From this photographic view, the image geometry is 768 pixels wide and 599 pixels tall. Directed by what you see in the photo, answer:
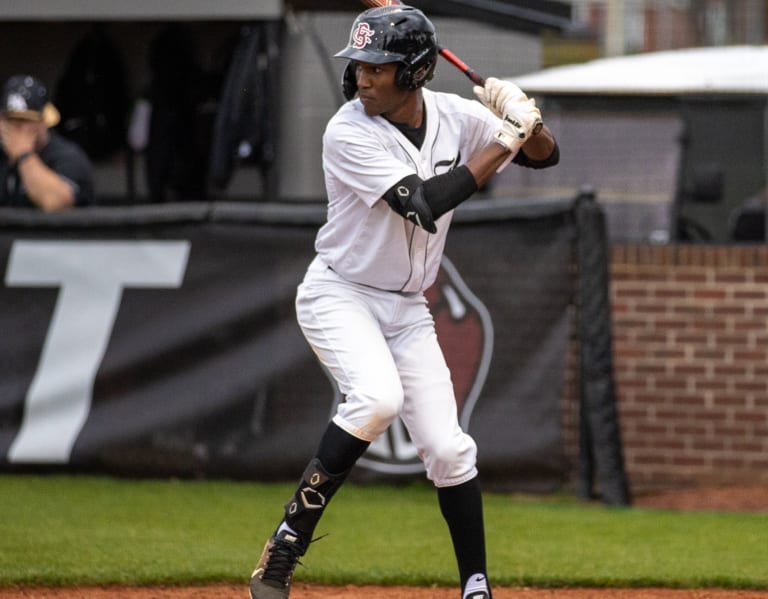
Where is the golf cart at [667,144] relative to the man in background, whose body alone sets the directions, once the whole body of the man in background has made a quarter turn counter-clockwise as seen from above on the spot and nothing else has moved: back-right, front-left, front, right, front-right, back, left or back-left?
front-left

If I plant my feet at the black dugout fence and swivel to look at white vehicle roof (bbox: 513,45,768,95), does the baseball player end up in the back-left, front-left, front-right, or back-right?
back-right

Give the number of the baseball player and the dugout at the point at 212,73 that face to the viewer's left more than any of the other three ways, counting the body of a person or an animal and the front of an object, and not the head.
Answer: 0

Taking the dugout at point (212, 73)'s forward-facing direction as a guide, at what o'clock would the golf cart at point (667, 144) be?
the golf cart at point (667, 144) is roughly at 10 o'clock from the dugout at point (212, 73).

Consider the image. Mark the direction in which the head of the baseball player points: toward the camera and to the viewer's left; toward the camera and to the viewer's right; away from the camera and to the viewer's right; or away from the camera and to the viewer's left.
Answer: toward the camera and to the viewer's left

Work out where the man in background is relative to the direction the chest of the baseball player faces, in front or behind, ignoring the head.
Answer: behind

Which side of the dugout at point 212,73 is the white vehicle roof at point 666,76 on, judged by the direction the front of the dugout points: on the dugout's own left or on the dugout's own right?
on the dugout's own left

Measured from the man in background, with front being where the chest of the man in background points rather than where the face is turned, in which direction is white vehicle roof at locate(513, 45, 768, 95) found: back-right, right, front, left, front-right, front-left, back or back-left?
back-left

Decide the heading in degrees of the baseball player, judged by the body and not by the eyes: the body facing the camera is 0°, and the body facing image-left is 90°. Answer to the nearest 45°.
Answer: approximately 315°
